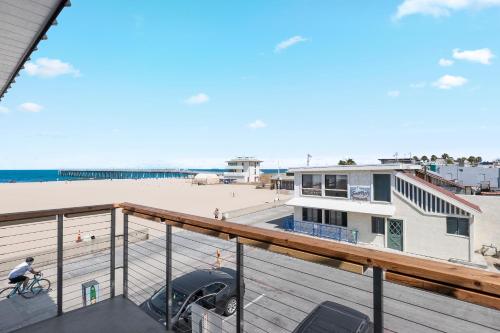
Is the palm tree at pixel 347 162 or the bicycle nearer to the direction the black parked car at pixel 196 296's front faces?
the bicycle

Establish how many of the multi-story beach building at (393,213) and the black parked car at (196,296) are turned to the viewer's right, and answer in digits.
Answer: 0

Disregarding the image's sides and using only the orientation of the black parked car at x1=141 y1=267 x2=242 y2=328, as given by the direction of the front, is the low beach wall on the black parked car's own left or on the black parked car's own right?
on the black parked car's own right

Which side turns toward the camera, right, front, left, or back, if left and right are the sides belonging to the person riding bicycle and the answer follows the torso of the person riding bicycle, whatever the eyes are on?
right

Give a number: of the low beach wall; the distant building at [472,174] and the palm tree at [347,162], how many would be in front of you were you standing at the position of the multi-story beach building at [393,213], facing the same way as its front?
1

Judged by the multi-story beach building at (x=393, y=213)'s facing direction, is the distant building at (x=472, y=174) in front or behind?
behind
